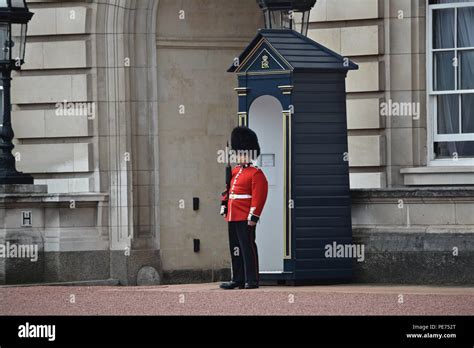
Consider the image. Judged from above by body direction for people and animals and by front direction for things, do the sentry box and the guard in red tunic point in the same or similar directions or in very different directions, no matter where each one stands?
same or similar directions

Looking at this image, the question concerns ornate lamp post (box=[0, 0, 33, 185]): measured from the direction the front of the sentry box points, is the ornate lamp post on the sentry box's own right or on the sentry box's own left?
on the sentry box's own right

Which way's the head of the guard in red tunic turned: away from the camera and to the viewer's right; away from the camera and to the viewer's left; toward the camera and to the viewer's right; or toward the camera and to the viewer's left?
toward the camera and to the viewer's left

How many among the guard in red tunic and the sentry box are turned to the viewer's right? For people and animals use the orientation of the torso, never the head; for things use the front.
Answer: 0

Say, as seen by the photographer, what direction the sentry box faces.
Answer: facing the viewer and to the left of the viewer

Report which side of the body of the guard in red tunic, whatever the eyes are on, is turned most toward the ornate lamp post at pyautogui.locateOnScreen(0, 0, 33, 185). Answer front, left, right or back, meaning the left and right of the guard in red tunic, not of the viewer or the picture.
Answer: right

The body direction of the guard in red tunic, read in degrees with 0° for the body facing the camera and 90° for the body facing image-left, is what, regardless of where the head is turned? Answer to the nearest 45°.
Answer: approximately 45°
